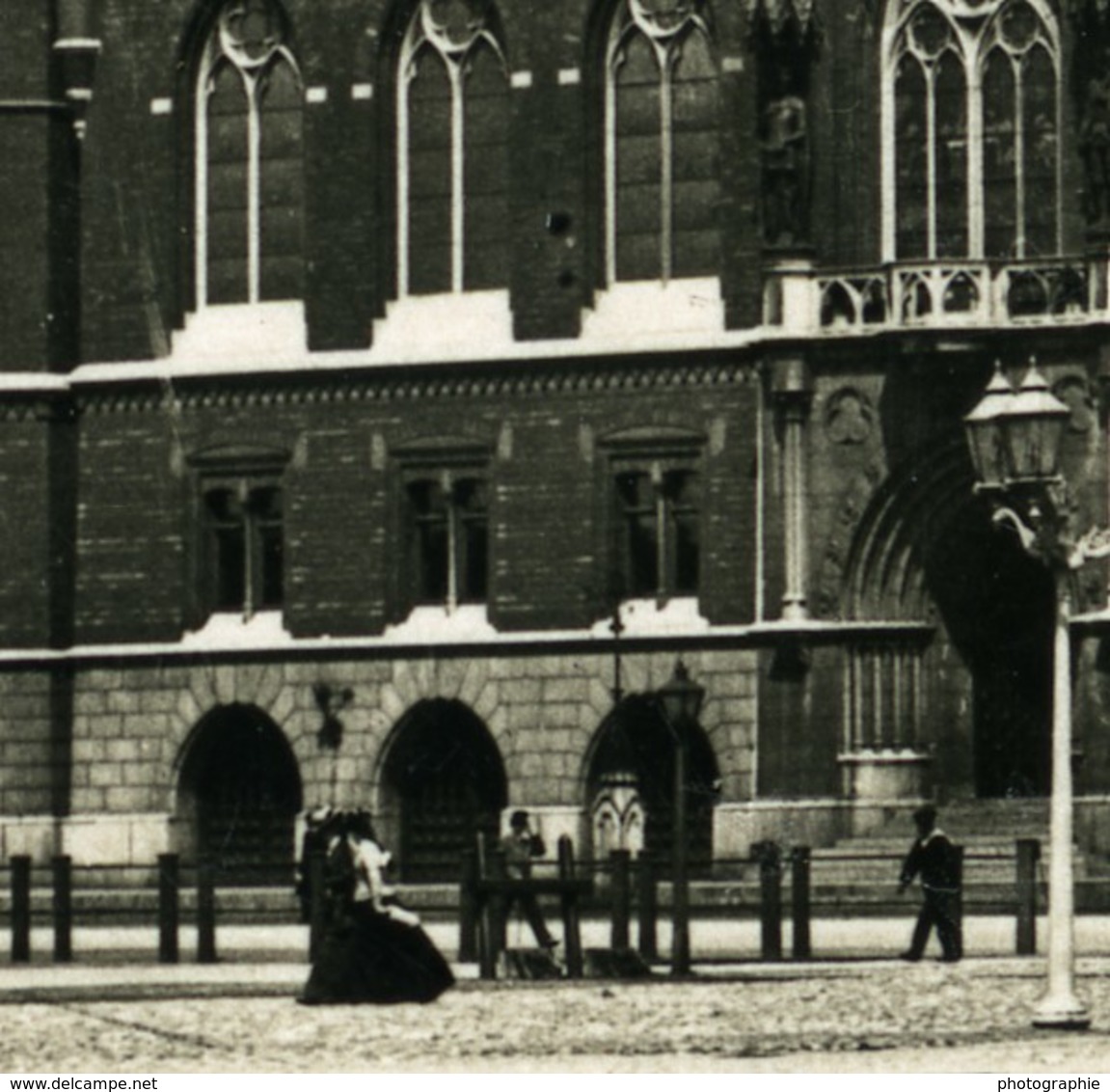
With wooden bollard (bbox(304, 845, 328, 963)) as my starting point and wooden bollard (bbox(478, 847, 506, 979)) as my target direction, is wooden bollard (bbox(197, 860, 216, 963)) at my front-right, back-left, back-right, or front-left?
back-right

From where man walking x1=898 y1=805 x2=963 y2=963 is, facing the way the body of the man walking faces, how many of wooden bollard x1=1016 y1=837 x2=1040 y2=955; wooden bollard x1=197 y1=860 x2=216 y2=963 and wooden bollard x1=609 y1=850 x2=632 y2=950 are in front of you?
2

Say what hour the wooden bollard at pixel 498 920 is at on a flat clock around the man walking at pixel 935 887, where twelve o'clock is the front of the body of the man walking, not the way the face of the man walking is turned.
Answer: The wooden bollard is roughly at 11 o'clock from the man walking.

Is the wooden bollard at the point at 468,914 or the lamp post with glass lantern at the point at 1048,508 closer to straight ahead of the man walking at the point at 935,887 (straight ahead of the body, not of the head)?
the wooden bollard

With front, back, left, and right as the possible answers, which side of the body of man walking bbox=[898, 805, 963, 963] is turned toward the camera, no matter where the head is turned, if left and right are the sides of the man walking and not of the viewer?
left

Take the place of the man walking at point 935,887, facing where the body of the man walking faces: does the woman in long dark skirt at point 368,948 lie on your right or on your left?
on your left
